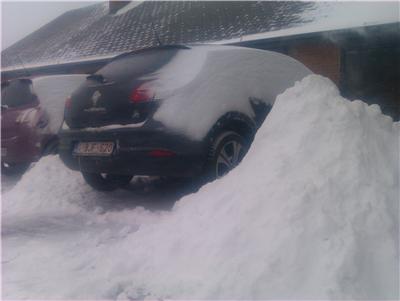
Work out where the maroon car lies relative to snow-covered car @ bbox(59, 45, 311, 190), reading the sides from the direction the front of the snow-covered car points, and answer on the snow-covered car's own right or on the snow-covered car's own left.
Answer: on the snow-covered car's own left

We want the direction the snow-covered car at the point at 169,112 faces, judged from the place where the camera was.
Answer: facing away from the viewer and to the right of the viewer

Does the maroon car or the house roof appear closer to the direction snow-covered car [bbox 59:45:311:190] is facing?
the house roof

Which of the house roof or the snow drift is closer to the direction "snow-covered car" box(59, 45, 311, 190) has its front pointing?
the house roof

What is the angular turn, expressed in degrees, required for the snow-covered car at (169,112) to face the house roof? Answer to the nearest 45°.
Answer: approximately 45° to its left
